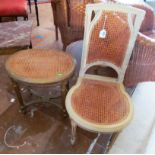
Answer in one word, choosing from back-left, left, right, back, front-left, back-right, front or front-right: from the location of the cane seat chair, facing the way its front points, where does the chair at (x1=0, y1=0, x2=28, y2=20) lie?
back-right

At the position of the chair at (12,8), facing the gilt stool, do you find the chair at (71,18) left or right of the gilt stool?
left

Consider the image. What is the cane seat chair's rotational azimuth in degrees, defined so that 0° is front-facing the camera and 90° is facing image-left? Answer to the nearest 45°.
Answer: approximately 0°

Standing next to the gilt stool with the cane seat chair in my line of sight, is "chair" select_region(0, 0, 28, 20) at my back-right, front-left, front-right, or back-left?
back-left

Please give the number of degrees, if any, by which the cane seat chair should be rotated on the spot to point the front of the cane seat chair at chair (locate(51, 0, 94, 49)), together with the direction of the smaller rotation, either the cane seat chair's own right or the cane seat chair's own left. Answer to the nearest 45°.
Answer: approximately 135° to the cane seat chair's own right
